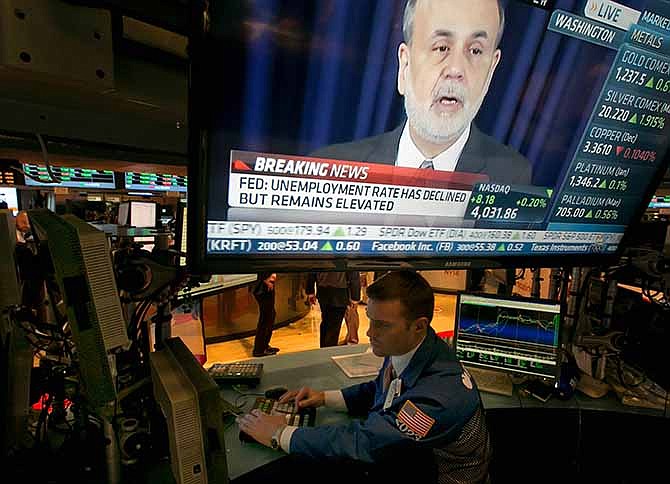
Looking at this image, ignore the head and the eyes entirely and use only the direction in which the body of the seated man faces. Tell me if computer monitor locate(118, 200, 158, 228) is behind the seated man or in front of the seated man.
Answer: in front

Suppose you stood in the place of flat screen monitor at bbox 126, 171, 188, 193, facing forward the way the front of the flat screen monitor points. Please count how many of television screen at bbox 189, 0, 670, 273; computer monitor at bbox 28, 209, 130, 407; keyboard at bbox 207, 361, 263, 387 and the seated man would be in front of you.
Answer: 4

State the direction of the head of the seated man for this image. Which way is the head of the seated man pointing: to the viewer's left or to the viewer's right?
to the viewer's left

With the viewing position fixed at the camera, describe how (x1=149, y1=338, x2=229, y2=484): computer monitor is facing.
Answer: facing to the right of the viewer

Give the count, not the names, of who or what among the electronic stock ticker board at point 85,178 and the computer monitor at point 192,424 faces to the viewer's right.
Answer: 1

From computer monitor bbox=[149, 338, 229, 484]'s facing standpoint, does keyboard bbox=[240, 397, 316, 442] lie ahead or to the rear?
ahead
